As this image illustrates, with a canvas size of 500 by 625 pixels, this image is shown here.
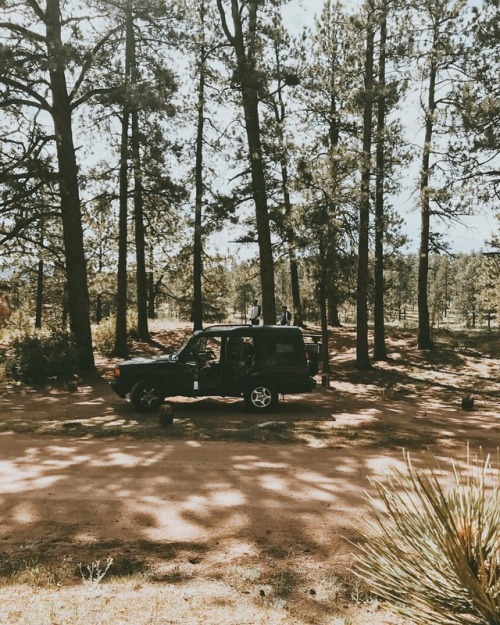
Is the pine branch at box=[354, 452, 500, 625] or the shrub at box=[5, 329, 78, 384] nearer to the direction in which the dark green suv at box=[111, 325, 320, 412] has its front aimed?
the shrub

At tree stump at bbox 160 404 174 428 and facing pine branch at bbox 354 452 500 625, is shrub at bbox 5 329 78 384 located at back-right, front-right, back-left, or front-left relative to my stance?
back-right

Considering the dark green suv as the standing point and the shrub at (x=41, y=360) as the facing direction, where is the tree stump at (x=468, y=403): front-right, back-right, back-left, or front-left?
back-right

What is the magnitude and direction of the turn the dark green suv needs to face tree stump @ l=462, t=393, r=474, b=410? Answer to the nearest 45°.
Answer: approximately 180°

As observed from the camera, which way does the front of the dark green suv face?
facing to the left of the viewer

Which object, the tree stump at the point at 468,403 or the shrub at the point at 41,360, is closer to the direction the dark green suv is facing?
the shrub

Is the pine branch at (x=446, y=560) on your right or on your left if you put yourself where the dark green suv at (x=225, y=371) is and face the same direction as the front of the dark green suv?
on your left

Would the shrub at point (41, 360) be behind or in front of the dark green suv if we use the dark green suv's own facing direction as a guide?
in front

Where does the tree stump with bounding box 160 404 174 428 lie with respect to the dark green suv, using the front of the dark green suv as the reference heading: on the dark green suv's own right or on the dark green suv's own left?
on the dark green suv's own left
